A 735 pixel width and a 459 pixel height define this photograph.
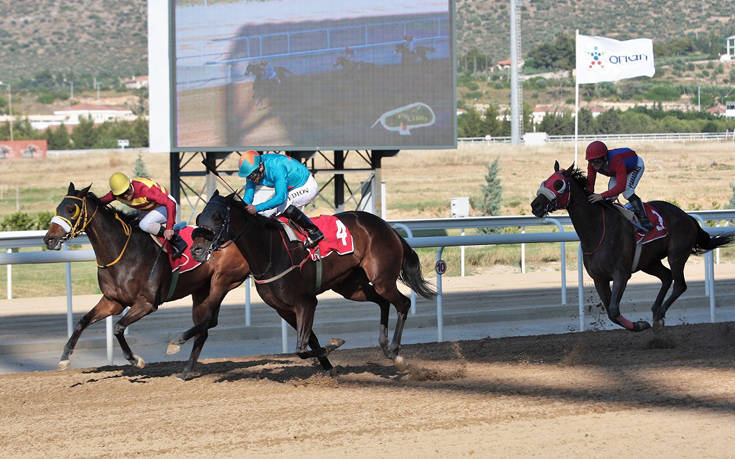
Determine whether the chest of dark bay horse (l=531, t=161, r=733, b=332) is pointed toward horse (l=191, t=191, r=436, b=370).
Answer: yes

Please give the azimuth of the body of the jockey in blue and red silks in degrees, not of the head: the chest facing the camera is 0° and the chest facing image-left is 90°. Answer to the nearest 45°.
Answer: approximately 45°

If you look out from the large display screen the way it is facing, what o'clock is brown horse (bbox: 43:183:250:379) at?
The brown horse is roughly at 12 o'clock from the large display screen.

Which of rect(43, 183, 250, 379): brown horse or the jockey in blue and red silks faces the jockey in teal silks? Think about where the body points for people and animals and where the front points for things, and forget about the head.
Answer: the jockey in blue and red silks

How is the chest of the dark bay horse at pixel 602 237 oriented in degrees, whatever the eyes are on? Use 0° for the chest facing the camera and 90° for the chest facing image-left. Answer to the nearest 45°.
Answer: approximately 45°

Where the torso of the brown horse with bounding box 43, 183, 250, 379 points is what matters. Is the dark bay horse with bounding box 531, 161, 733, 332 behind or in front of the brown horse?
behind
